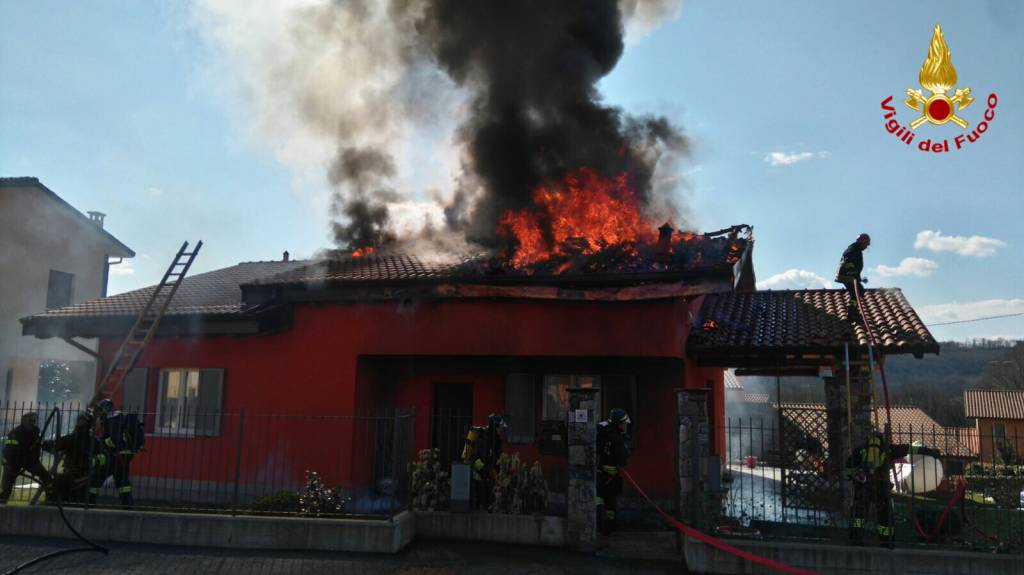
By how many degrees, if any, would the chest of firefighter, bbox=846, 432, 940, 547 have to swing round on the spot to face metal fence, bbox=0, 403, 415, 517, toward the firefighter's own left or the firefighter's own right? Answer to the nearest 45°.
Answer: approximately 90° to the firefighter's own left

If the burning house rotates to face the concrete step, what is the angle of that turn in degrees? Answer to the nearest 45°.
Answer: approximately 45° to its left

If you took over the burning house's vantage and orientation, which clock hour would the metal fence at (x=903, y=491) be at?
The metal fence is roughly at 10 o'clock from the burning house.

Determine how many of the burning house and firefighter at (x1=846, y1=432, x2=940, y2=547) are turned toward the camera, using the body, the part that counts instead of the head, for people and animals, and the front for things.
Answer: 1

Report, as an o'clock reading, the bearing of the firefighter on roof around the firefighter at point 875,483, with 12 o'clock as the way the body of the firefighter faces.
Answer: The firefighter on roof is roughly at 12 o'clock from the firefighter.

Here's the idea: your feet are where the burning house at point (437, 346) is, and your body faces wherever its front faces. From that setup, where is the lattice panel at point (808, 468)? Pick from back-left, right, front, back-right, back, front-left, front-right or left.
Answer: left

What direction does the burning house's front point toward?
toward the camera

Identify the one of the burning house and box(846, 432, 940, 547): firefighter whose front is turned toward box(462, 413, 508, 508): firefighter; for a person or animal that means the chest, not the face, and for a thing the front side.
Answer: the burning house

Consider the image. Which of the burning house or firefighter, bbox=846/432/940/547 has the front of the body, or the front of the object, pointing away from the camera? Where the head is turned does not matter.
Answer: the firefighter

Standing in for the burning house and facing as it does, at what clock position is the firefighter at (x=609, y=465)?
The firefighter is roughly at 11 o'clock from the burning house.

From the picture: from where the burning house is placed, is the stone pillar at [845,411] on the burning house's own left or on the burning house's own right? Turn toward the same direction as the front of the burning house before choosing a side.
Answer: on the burning house's own left

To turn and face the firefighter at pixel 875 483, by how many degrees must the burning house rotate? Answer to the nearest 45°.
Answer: approximately 45° to its left

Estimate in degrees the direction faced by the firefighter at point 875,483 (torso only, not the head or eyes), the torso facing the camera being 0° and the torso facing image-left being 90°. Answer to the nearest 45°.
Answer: approximately 180°

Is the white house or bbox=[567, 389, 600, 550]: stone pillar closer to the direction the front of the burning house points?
the stone pillar
